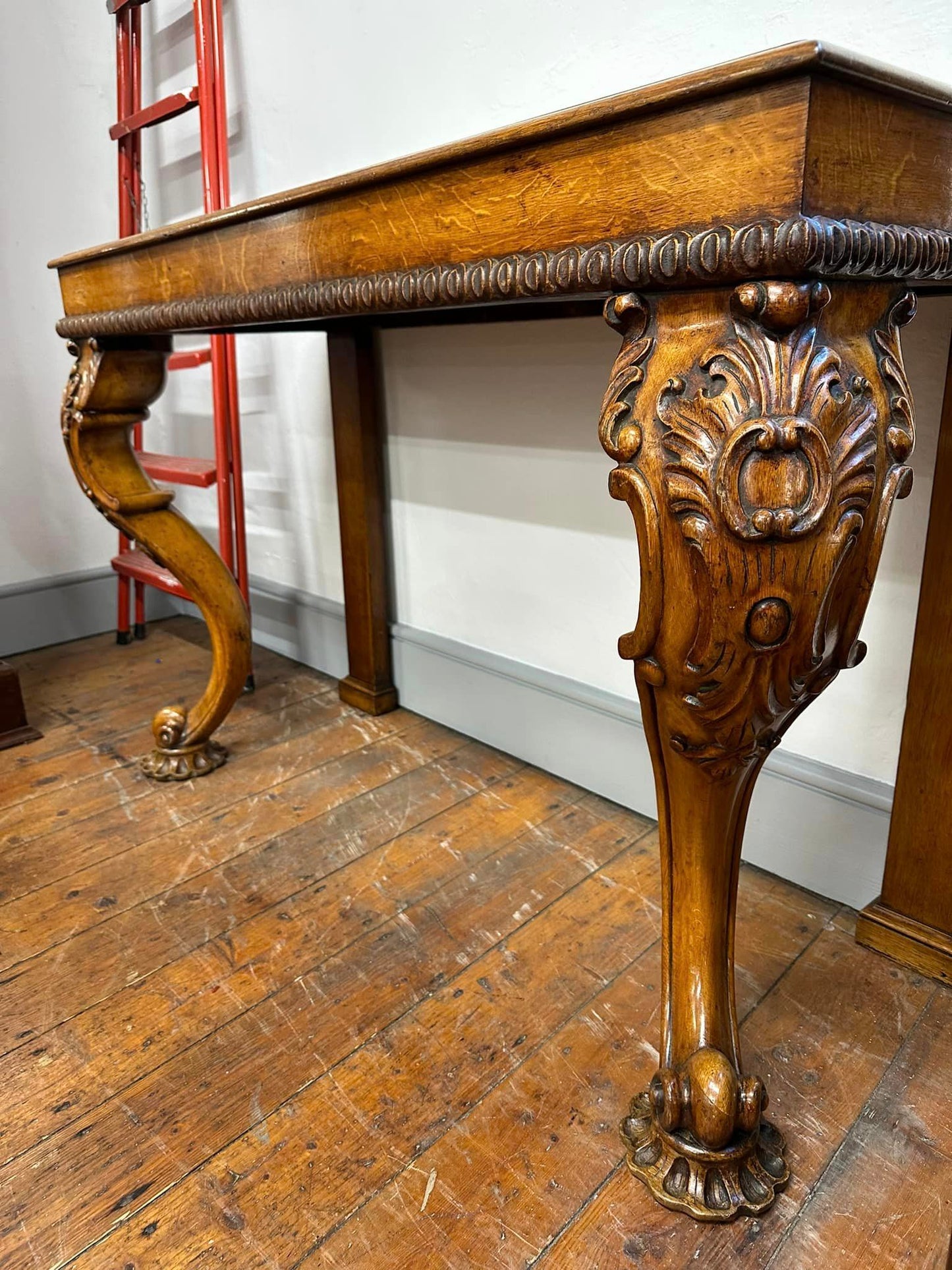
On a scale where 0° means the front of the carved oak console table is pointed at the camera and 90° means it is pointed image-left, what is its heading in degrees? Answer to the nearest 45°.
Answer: approximately 45°

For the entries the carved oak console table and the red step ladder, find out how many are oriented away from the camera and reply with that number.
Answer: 0

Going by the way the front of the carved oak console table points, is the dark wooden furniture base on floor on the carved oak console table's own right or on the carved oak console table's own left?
on the carved oak console table's own right

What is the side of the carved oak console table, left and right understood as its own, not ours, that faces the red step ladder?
right
